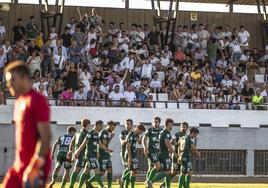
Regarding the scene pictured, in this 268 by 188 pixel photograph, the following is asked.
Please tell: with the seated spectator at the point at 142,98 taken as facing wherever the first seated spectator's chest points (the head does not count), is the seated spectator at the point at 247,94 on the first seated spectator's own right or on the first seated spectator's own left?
on the first seated spectator's own left

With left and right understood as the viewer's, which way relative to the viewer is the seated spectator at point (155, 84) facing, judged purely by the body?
facing the viewer

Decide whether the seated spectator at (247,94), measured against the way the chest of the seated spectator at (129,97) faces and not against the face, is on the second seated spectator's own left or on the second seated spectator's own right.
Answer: on the second seated spectator's own left

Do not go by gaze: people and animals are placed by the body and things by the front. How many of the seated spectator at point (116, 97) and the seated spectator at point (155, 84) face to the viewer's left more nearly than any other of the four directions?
0

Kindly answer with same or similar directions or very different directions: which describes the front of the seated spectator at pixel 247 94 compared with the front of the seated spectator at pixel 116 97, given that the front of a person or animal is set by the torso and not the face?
same or similar directions

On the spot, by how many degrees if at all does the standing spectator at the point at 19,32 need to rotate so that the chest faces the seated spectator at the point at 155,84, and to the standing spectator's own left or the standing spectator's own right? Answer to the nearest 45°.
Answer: approximately 90° to the standing spectator's own left

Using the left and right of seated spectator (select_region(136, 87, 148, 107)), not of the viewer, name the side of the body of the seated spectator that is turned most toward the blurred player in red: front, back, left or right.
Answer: front

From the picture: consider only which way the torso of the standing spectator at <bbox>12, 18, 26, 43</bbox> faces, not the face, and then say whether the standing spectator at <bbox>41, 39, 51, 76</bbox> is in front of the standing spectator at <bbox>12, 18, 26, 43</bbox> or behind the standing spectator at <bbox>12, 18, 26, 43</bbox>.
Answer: in front

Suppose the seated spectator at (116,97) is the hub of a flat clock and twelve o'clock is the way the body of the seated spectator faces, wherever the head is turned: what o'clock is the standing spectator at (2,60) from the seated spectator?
The standing spectator is roughly at 3 o'clock from the seated spectator.

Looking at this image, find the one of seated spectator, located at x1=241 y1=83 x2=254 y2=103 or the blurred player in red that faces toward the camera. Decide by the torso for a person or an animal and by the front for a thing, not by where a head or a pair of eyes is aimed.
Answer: the seated spectator

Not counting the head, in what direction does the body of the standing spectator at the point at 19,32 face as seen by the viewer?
toward the camera

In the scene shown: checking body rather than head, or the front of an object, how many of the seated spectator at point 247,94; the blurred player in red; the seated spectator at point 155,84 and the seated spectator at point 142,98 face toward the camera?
3
